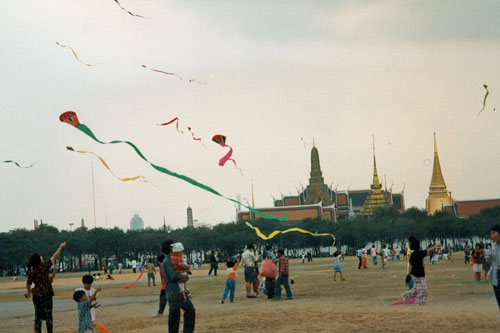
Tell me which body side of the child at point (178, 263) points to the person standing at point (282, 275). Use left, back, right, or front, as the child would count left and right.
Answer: left

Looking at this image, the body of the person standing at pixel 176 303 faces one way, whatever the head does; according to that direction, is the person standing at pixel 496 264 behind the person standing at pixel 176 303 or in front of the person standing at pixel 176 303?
in front

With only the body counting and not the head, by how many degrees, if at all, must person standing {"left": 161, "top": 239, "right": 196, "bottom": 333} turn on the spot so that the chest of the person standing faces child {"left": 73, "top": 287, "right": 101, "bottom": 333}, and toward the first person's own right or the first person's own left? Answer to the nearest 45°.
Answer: approximately 135° to the first person's own left

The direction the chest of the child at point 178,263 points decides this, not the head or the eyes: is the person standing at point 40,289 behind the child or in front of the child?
behind

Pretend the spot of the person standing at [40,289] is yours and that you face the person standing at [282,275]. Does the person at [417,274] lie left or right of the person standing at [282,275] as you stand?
right

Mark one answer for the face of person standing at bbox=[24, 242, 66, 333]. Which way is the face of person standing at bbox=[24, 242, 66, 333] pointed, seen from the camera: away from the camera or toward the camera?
away from the camera
